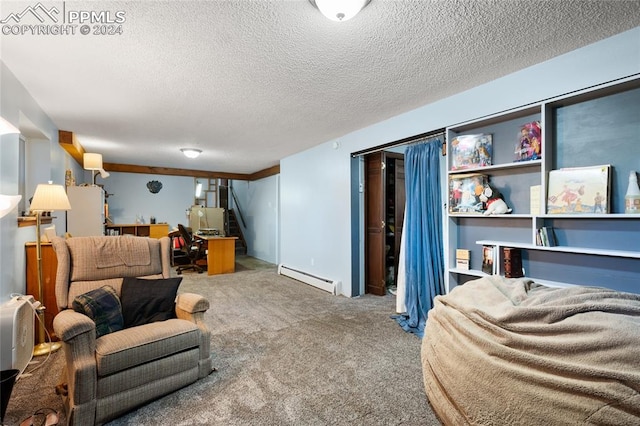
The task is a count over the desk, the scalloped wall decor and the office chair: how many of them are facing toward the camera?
1

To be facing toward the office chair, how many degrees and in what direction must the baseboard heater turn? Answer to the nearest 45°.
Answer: approximately 90° to its right

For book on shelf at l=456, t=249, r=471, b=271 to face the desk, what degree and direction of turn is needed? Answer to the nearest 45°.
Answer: approximately 45° to its right

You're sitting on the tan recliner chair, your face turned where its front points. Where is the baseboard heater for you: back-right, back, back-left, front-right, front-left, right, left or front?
left

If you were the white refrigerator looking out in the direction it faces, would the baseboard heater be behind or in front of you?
in front

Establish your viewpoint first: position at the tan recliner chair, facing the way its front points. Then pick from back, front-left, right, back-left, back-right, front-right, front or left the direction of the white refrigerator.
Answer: back-left

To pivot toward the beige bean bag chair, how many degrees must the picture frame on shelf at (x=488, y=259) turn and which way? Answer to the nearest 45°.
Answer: approximately 45° to its left

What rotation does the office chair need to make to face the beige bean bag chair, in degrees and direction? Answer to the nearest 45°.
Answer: approximately 90° to its right

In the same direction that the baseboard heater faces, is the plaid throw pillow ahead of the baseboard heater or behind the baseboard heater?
ahead

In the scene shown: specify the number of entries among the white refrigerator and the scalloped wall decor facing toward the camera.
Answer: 1

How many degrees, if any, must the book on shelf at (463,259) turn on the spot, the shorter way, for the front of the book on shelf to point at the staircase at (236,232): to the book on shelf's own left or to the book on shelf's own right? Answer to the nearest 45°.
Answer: approximately 90° to the book on shelf's own right

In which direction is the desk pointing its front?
to the viewer's left

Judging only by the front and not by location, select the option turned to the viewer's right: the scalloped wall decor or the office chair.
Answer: the office chair

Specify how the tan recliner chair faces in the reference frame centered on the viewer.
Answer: facing the viewer and to the right of the viewer

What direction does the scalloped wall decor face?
toward the camera

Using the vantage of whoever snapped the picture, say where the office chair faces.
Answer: facing to the right of the viewer

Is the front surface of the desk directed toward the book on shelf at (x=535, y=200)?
no

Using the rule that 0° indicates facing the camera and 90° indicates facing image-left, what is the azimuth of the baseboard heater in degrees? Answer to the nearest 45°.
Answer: approximately 45°

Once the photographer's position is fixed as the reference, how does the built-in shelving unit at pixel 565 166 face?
facing the viewer and to the left of the viewer

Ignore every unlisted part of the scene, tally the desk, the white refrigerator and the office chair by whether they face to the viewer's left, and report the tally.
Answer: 1

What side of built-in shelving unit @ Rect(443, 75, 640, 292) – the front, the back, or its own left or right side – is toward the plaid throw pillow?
front
